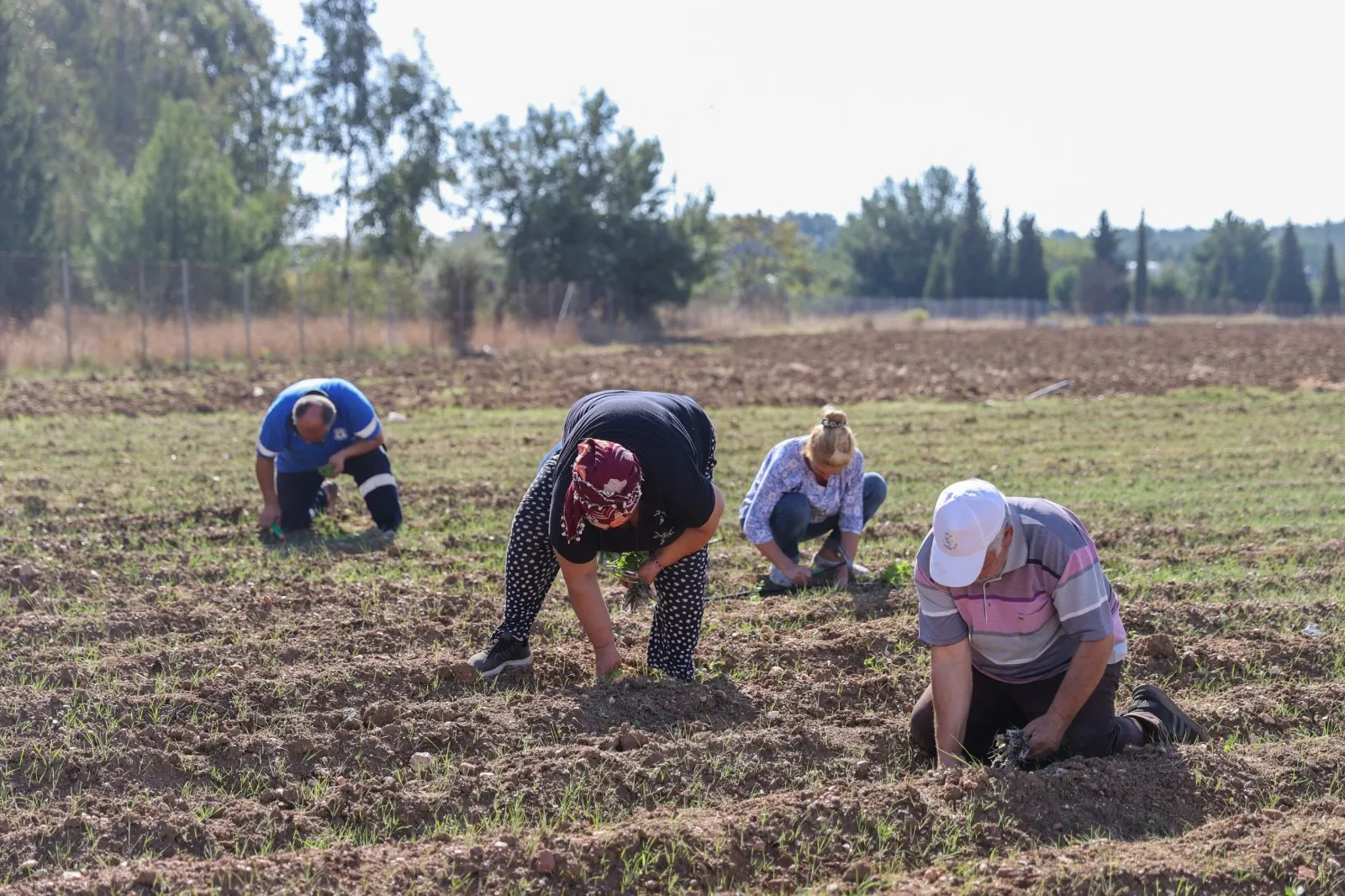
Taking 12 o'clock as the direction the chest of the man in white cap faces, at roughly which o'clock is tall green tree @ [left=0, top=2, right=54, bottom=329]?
The tall green tree is roughly at 3 o'clock from the man in white cap.

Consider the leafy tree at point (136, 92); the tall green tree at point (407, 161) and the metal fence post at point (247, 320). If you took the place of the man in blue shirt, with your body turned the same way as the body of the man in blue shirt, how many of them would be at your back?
3

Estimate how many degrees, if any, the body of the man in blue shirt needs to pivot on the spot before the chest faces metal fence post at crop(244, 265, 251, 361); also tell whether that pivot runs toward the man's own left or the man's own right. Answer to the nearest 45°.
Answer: approximately 180°

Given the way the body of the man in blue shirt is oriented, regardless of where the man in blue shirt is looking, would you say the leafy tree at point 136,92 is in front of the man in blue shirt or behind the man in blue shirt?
behind

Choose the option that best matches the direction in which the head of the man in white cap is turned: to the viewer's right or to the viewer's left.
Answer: to the viewer's left

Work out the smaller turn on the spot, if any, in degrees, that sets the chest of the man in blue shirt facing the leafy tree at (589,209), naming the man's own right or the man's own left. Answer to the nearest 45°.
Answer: approximately 180°

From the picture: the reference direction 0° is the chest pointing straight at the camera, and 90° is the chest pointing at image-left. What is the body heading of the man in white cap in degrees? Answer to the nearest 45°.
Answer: approximately 45°

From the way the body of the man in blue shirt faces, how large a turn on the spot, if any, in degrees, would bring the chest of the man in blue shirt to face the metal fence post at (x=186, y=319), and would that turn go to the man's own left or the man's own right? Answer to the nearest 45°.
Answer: approximately 180°

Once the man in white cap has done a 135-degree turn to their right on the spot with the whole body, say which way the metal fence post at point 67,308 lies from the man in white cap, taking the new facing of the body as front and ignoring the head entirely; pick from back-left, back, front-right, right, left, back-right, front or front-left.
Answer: front-left

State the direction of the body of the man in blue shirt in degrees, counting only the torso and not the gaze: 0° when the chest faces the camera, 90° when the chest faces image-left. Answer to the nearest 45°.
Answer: approximately 0°

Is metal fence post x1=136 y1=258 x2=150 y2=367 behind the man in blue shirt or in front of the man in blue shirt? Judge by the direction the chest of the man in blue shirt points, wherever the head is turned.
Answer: behind

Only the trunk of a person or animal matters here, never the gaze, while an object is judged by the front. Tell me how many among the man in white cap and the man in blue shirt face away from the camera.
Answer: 0
